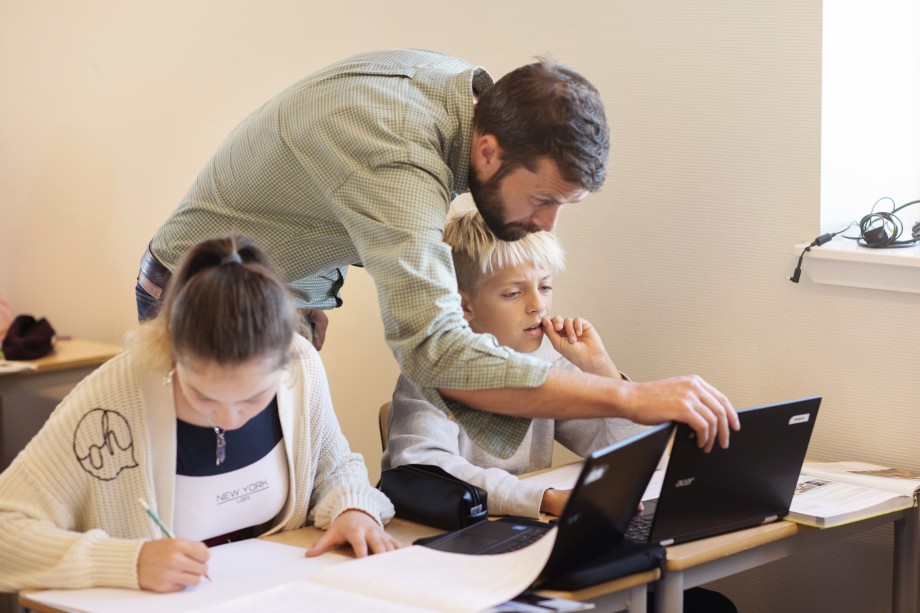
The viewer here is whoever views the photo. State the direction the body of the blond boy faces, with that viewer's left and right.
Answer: facing the viewer and to the right of the viewer

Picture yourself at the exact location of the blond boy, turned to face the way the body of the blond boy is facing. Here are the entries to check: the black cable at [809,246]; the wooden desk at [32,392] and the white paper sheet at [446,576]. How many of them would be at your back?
1

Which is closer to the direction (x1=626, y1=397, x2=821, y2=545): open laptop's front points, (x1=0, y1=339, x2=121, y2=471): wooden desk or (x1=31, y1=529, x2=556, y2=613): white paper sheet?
the wooden desk

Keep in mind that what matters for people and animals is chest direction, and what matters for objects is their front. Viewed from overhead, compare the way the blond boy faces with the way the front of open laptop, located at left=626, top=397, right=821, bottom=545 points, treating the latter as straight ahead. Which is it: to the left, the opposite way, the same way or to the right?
the opposite way

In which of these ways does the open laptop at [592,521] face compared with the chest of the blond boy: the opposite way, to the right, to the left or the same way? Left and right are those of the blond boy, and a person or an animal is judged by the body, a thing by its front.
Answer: the opposite way

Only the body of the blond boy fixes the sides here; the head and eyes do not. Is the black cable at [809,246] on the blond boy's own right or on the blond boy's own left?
on the blond boy's own left

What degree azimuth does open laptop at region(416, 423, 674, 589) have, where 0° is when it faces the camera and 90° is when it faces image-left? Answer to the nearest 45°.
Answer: approximately 135°

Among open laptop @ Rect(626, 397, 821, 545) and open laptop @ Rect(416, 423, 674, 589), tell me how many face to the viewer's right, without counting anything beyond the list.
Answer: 0

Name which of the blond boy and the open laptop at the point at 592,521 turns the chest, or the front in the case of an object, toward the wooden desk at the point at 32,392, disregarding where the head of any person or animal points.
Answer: the open laptop

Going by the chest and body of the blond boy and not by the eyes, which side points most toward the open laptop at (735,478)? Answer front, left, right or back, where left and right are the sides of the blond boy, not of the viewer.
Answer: front

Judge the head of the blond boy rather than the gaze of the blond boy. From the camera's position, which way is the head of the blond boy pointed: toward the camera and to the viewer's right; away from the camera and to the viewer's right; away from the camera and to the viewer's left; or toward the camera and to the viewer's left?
toward the camera and to the viewer's right

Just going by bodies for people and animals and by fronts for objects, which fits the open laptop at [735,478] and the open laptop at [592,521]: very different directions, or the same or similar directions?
same or similar directions
